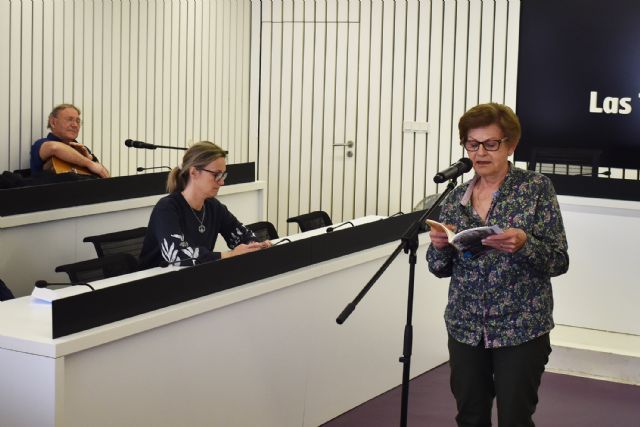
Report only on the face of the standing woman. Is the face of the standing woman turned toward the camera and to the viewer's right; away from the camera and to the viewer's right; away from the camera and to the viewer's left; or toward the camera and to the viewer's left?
toward the camera and to the viewer's left

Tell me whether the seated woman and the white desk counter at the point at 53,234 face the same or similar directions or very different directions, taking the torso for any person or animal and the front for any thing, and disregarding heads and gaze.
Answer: same or similar directions

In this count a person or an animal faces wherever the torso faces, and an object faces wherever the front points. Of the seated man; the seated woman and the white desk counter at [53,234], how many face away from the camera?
0

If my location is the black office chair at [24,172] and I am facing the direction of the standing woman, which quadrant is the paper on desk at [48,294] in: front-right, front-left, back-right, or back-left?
front-right

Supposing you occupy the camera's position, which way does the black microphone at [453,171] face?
facing away from the viewer and to the right of the viewer

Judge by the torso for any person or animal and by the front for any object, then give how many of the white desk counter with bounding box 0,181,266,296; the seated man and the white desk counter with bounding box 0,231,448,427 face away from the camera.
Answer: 0

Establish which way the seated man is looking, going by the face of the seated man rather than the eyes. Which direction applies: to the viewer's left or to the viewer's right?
to the viewer's right

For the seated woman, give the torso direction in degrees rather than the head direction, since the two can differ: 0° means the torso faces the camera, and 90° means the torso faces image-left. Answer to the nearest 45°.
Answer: approximately 315°

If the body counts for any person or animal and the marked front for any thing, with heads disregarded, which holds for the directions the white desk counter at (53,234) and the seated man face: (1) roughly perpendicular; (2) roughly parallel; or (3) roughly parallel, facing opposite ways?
roughly parallel

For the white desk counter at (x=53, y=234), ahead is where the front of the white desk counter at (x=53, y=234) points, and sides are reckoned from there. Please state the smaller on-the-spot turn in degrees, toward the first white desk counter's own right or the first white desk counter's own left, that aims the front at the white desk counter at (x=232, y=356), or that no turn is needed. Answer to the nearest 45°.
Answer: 0° — it already faces it

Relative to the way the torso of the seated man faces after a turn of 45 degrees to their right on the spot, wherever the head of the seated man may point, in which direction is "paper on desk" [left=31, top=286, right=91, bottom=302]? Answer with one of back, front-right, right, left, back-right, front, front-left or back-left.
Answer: front

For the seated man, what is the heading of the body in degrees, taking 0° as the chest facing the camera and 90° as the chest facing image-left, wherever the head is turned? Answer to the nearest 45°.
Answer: approximately 315°

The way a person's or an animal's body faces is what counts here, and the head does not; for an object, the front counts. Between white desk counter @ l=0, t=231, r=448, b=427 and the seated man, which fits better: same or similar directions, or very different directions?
same or similar directions

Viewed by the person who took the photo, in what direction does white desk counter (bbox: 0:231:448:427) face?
facing the viewer and to the right of the viewer
